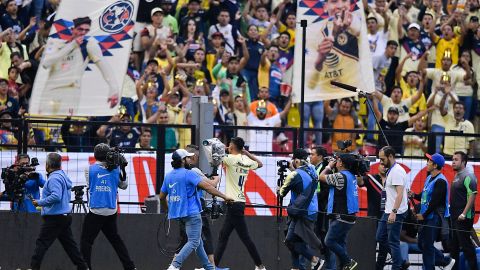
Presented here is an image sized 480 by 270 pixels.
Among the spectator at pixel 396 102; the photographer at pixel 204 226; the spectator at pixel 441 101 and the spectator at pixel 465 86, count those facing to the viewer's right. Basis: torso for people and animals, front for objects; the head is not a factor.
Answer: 1

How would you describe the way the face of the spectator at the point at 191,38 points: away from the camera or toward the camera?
toward the camera

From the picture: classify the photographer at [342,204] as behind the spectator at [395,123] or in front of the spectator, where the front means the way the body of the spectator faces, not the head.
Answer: in front

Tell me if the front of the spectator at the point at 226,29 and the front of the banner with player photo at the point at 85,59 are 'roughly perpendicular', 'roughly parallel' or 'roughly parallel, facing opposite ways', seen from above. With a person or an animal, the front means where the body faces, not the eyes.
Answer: roughly parallel

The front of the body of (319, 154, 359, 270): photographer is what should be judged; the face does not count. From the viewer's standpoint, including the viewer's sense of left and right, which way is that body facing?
facing to the left of the viewer

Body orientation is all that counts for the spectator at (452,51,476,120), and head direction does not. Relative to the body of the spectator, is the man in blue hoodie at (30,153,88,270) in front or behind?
in front

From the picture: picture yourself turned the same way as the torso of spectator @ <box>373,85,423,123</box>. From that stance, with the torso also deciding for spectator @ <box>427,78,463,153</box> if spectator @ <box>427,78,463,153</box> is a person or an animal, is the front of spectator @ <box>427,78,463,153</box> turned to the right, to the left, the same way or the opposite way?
the same way

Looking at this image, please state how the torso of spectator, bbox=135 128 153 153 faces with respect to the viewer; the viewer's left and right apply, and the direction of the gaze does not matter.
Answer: facing the viewer

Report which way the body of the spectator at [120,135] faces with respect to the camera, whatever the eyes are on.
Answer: toward the camera

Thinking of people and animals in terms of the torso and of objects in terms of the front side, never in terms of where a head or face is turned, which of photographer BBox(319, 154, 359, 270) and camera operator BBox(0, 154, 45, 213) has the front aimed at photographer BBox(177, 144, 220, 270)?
photographer BBox(319, 154, 359, 270)

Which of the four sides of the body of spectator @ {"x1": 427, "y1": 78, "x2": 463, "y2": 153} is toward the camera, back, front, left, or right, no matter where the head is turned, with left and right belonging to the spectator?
front

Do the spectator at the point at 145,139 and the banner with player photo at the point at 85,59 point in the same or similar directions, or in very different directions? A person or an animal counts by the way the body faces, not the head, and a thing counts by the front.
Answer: same or similar directions

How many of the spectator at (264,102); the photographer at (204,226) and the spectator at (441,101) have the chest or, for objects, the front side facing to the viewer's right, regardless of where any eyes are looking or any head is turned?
1

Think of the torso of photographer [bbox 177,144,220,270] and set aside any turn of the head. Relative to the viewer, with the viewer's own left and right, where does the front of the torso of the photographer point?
facing to the right of the viewer
